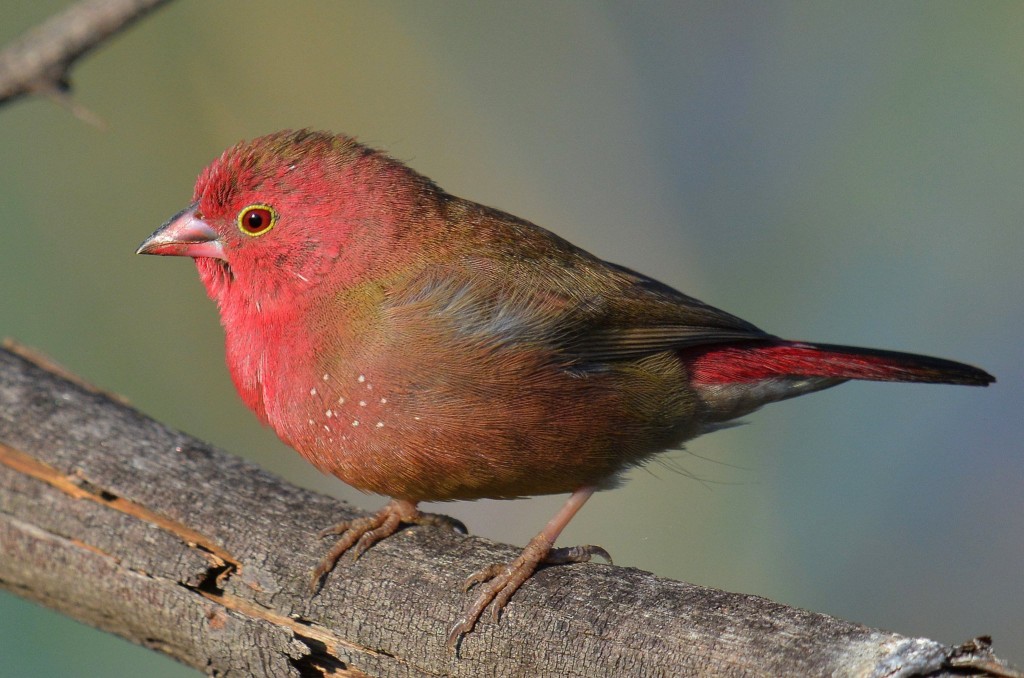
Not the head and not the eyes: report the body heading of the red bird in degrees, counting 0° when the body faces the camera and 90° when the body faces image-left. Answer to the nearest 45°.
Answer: approximately 90°
